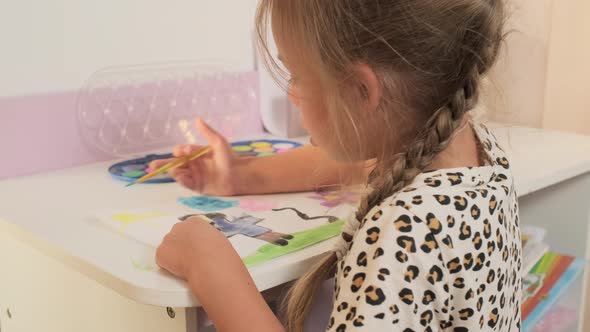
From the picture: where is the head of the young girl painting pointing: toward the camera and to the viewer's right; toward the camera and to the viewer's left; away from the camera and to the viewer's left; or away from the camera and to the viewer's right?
away from the camera and to the viewer's left

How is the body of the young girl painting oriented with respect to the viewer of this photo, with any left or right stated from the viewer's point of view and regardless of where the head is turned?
facing away from the viewer and to the left of the viewer

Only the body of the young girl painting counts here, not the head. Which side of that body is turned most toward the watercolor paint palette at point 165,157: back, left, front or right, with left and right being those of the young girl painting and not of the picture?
front

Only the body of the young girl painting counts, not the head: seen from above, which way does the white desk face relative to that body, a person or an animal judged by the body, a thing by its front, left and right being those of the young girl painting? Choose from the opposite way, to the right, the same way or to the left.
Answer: the opposite way

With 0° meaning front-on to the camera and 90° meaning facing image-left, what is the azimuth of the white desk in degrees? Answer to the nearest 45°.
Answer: approximately 315°
